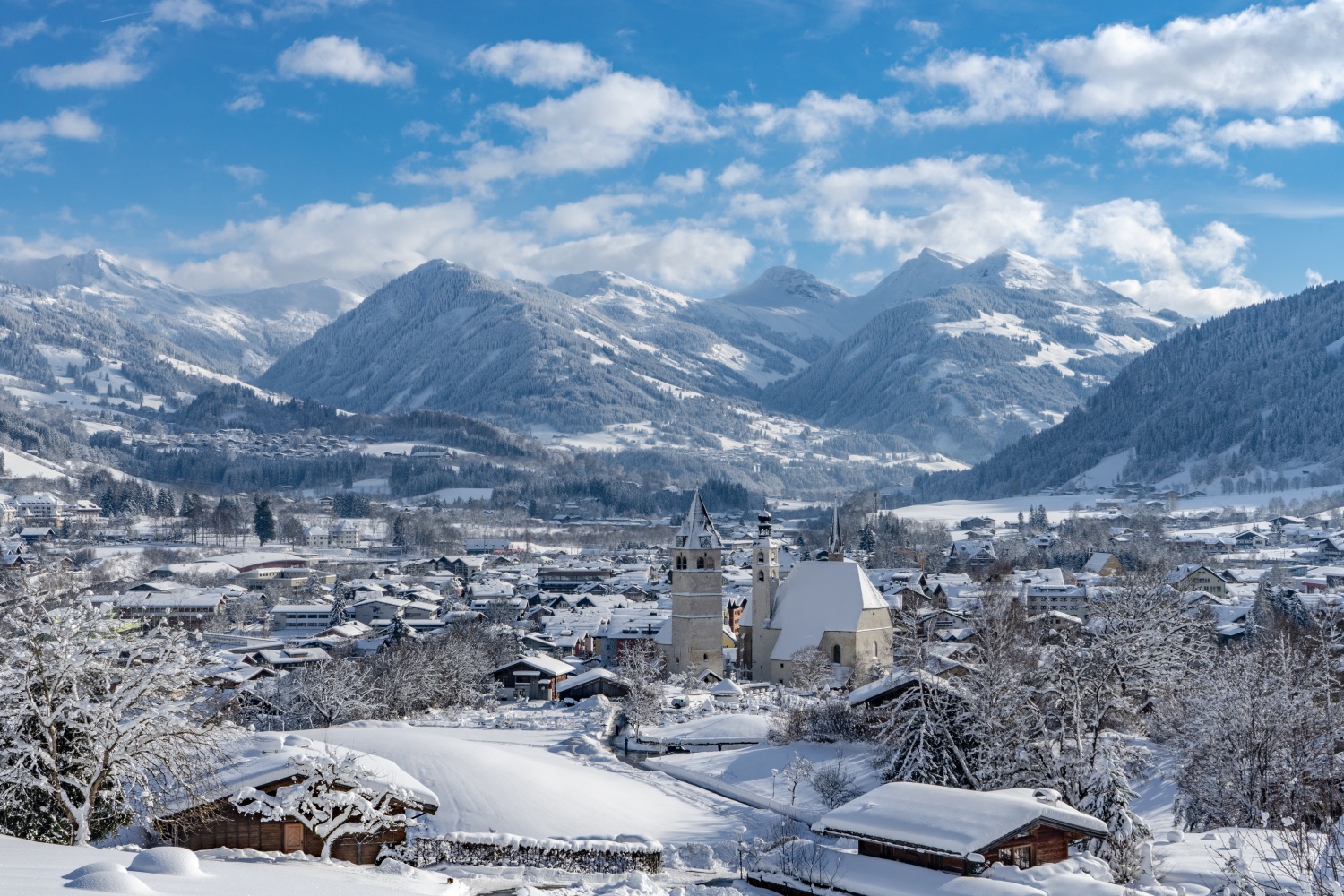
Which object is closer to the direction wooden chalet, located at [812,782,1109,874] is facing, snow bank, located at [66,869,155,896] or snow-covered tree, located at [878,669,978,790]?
the snow bank

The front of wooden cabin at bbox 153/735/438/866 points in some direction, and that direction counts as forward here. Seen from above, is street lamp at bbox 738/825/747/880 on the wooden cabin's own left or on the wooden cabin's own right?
on the wooden cabin's own left

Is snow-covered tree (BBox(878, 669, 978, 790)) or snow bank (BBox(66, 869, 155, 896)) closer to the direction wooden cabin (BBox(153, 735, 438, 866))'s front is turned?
the snow bank

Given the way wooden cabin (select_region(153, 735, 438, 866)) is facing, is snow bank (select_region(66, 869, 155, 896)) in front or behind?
in front

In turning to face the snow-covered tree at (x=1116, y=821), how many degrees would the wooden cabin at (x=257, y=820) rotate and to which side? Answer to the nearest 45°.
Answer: approximately 90° to its left

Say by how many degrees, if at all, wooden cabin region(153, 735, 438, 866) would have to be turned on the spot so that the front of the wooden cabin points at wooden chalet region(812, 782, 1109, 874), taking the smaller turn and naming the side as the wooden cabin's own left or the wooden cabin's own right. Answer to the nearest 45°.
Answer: approximately 90° to the wooden cabin's own left

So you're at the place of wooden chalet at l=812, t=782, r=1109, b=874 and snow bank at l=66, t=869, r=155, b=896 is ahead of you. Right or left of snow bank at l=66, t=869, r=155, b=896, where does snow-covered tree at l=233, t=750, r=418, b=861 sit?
right

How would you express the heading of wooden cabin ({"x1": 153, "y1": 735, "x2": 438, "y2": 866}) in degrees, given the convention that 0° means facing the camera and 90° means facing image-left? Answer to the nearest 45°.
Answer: approximately 0°

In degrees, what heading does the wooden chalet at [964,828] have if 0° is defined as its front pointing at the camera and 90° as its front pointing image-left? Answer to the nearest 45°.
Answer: approximately 315°
